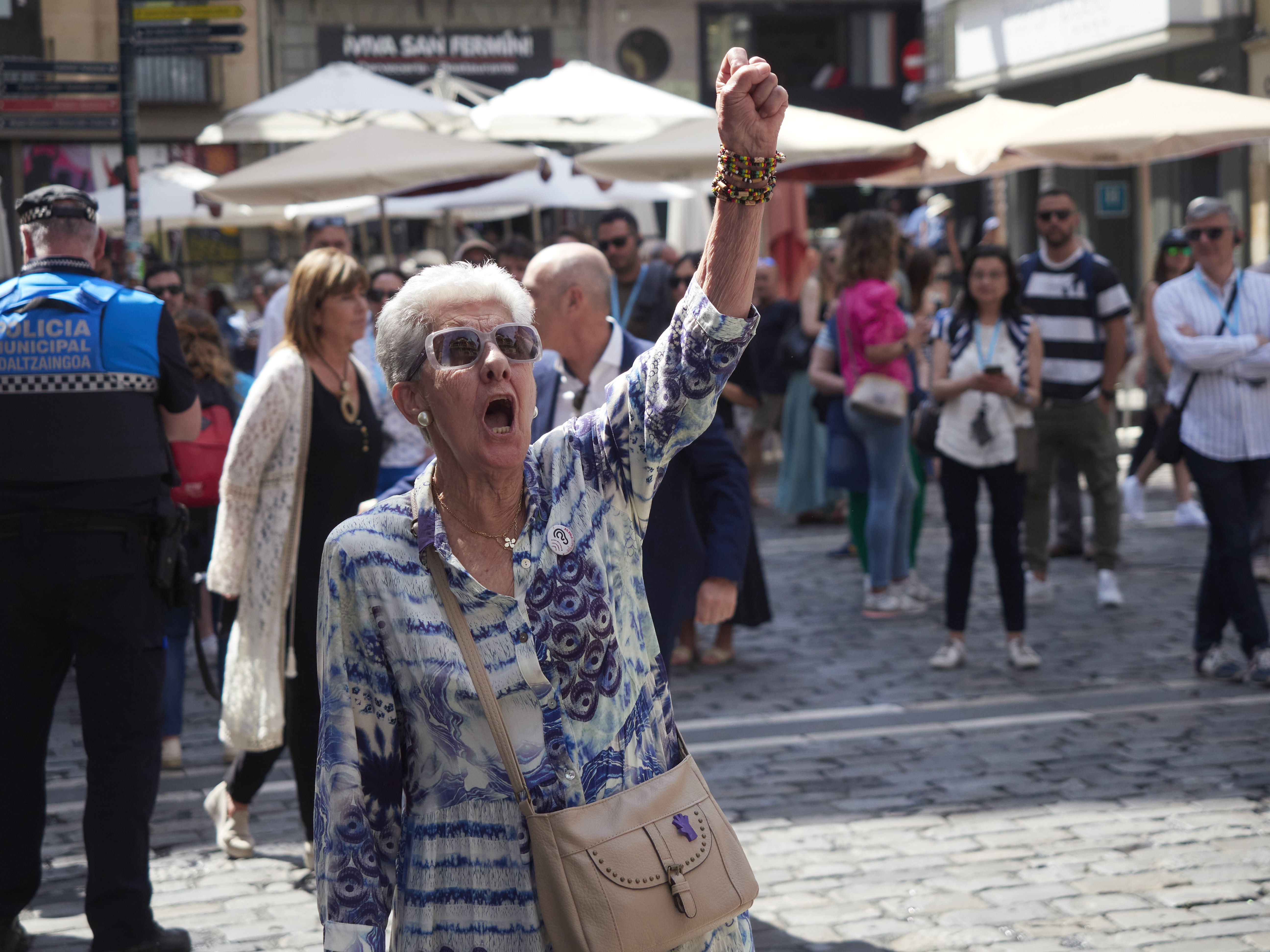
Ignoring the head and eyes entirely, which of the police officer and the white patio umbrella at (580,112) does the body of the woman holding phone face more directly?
the police officer

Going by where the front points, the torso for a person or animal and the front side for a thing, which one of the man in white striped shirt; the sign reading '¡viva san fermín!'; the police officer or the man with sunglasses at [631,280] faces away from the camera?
the police officer

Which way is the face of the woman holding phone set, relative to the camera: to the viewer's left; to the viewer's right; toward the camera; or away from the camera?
toward the camera

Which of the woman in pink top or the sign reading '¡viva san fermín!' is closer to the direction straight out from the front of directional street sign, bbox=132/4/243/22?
the woman in pink top

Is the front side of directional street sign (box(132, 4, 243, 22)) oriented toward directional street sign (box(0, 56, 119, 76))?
no

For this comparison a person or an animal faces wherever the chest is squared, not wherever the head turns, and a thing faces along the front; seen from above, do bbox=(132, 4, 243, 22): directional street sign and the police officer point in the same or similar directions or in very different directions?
very different directions

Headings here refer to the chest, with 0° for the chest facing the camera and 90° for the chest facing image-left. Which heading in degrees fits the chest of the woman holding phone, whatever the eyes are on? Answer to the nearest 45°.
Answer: approximately 0°

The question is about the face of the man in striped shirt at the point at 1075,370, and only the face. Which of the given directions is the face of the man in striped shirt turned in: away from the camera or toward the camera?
toward the camera

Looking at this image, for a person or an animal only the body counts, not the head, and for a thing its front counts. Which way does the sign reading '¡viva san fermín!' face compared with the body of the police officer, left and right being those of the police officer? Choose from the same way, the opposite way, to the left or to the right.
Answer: the opposite way

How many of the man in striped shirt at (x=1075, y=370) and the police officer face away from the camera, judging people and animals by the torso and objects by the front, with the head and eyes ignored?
1

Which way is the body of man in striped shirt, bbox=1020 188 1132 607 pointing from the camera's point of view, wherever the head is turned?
toward the camera

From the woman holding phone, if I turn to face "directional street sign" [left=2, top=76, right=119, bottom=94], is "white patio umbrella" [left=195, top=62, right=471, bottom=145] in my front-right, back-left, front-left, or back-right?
front-right

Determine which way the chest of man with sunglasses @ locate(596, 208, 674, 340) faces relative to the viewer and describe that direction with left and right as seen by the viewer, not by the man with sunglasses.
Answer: facing the viewer and to the left of the viewer

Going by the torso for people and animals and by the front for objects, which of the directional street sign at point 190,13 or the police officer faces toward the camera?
the directional street sign

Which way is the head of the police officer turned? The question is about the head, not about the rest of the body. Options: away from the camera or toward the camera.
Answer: away from the camera

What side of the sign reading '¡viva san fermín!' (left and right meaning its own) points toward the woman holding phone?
front

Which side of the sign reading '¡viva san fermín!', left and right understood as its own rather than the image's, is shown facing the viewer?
front
